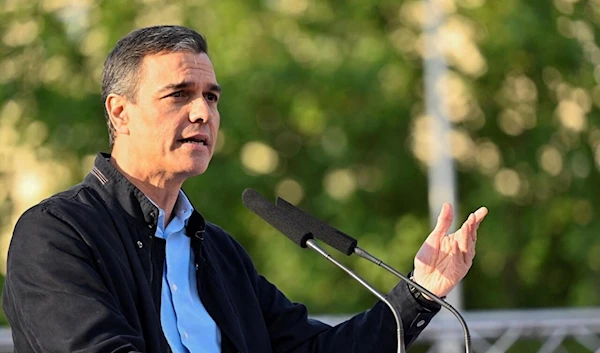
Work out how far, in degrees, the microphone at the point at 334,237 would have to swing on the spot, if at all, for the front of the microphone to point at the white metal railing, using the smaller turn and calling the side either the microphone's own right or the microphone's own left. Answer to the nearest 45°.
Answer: approximately 90° to the microphone's own right

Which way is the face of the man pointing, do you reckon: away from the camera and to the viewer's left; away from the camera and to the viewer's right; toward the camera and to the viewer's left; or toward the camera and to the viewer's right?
toward the camera and to the viewer's right

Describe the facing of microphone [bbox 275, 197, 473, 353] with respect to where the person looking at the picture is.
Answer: facing to the left of the viewer

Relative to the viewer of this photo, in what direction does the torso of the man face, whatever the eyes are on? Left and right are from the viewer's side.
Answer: facing the viewer and to the right of the viewer
